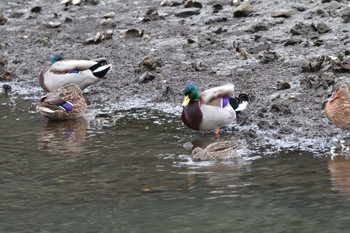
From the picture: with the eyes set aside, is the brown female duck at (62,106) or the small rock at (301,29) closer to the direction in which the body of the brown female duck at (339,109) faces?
the brown female duck

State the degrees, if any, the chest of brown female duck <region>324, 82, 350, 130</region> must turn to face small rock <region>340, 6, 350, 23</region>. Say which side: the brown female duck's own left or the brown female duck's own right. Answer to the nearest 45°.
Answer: approximately 90° to the brown female duck's own right

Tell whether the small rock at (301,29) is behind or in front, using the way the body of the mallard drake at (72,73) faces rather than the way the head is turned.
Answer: behind

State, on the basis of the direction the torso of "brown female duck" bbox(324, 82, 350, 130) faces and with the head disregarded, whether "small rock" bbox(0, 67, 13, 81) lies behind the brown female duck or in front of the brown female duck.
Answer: in front

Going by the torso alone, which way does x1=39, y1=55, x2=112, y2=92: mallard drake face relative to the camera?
to the viewer's left

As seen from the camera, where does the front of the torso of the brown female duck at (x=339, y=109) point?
to the viewer's left

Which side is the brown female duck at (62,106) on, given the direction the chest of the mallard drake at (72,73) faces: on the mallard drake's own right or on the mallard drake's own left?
on the mallard drake's own left

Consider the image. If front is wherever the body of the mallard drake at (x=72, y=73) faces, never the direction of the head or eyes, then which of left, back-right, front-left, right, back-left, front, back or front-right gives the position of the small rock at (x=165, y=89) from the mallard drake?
back-left
